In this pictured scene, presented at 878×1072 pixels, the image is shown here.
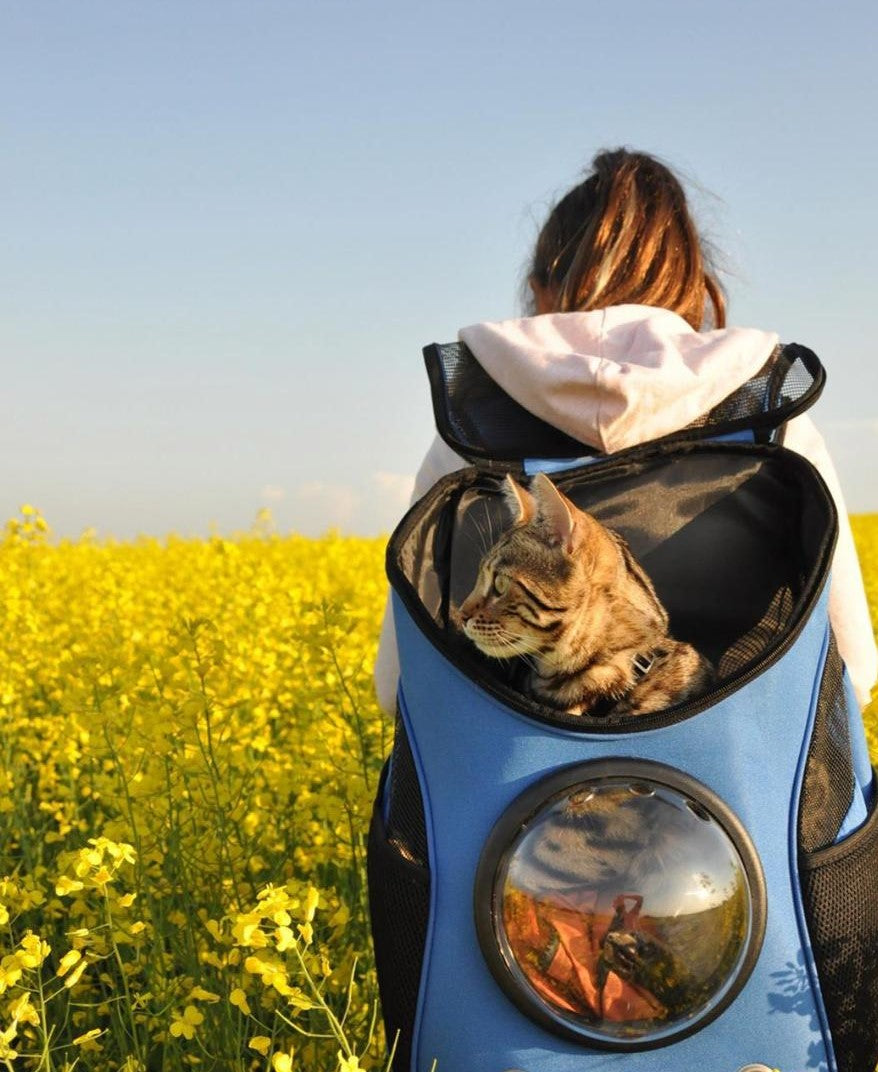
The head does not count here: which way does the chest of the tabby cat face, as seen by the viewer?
to the viewer's left

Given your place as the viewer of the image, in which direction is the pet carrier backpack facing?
facing the viewer

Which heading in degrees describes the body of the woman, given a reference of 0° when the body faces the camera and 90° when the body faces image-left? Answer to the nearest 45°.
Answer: approximately 180°

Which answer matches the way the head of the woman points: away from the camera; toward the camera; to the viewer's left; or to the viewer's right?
away from the camera
